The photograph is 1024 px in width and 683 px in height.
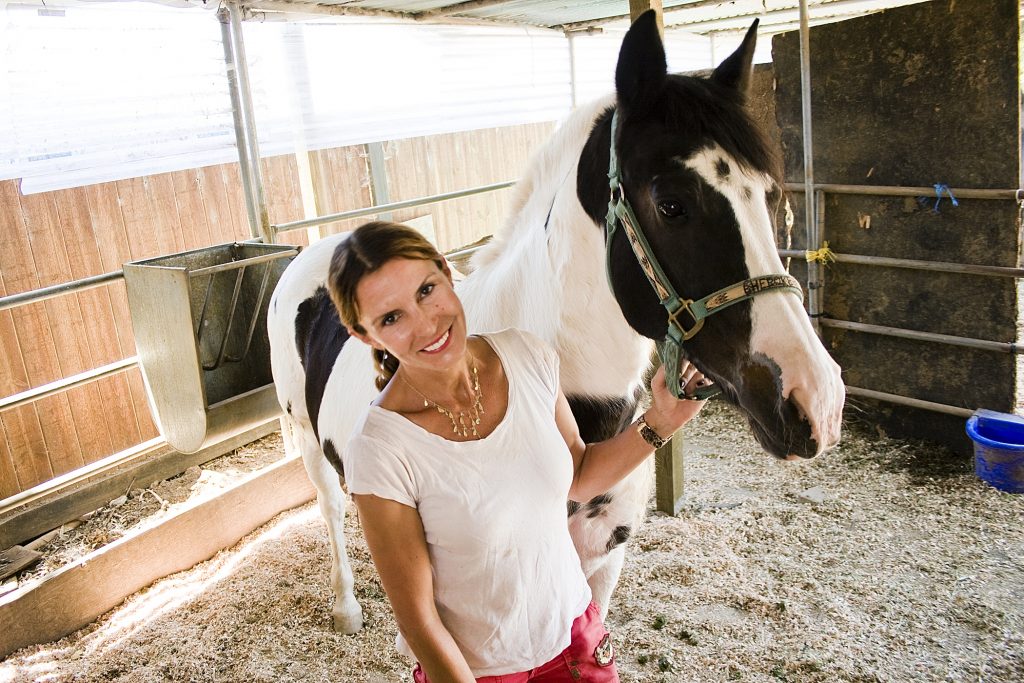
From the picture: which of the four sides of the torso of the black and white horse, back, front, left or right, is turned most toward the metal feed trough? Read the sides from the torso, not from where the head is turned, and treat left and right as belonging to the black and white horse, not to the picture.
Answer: back

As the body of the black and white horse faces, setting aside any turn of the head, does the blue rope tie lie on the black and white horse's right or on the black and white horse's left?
on the black and white horse's left

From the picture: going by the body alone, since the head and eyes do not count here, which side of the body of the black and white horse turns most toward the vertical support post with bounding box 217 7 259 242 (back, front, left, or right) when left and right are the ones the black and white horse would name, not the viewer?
back

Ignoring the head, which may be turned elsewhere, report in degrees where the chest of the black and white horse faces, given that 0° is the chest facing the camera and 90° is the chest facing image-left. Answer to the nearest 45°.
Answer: approximately 315°

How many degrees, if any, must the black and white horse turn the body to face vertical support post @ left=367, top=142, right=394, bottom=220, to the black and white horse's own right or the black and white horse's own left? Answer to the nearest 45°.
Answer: approximately 135° to the black and white horse's own left

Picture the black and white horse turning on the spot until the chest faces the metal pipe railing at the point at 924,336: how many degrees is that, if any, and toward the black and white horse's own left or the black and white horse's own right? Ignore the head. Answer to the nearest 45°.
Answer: approximately 90° to the black and white horse's own left
